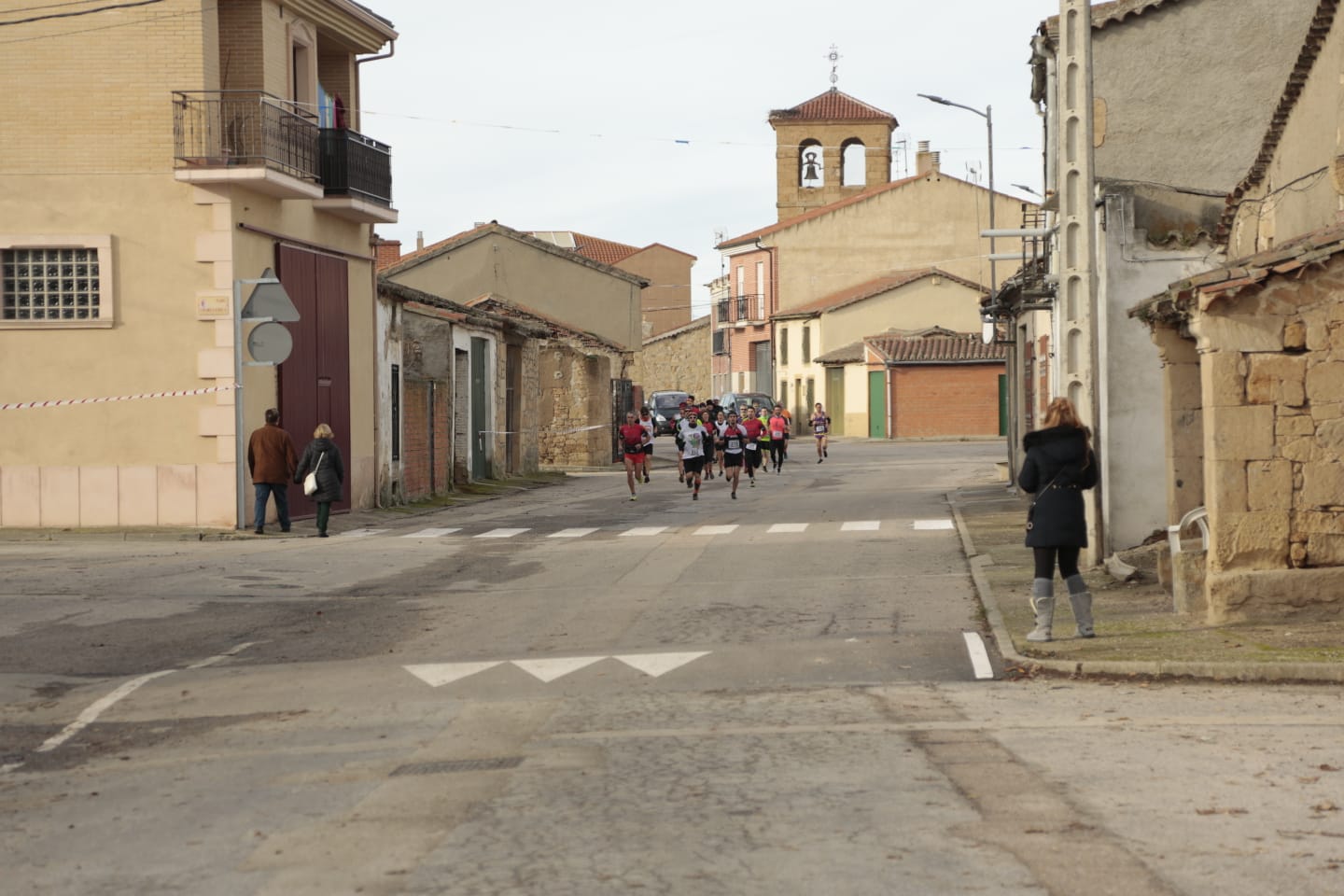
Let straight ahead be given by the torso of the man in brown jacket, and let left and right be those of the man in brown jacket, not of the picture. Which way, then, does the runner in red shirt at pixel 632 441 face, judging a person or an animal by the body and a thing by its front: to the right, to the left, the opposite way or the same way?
the opposite way

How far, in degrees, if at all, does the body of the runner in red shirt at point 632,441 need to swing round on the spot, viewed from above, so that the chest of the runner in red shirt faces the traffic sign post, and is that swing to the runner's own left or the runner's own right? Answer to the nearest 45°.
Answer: approximately 45° to the runner's own right

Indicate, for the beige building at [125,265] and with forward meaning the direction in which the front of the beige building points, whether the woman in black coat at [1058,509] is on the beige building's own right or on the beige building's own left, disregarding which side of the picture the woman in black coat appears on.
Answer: on the beige building's own right

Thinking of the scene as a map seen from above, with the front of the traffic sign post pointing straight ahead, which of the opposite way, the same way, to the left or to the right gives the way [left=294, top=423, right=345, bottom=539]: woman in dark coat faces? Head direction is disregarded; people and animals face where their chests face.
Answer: the same way

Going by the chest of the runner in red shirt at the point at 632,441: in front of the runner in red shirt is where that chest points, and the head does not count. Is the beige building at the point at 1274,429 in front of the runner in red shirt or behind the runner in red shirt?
in front

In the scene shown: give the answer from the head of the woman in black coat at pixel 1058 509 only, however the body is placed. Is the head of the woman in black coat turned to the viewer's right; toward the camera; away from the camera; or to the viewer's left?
away from the camera

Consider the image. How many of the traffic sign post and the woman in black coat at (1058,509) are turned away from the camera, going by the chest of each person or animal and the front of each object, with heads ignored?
2

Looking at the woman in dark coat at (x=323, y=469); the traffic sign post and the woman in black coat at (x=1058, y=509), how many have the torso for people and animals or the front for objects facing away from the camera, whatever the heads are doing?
3

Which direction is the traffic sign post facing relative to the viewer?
away from the camera

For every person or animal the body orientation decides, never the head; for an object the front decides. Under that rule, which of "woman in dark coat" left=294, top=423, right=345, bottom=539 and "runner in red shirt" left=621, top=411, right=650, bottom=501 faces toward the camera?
the runner in red shirt

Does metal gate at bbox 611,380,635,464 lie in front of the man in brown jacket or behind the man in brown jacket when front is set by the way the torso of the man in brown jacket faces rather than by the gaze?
in front

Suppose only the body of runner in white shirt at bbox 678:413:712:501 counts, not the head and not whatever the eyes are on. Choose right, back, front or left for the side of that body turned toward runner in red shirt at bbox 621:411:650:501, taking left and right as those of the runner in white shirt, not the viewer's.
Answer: right

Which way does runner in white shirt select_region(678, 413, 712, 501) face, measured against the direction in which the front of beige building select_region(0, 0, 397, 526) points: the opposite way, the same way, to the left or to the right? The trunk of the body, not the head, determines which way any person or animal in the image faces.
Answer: to the right

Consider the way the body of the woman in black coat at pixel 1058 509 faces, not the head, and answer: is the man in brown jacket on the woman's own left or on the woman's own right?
on the woman's own left

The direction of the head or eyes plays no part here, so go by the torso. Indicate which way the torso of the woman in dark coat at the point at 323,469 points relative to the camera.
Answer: away from the camera

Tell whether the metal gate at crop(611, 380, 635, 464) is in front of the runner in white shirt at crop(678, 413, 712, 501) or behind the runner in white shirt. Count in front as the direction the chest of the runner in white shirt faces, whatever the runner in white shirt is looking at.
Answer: behind

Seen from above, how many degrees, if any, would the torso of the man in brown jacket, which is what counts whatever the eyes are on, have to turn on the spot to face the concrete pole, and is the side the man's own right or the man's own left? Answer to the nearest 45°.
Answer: approximately 135° to the man's own right

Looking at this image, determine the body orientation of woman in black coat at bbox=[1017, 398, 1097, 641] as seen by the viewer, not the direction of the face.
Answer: away from the camera
